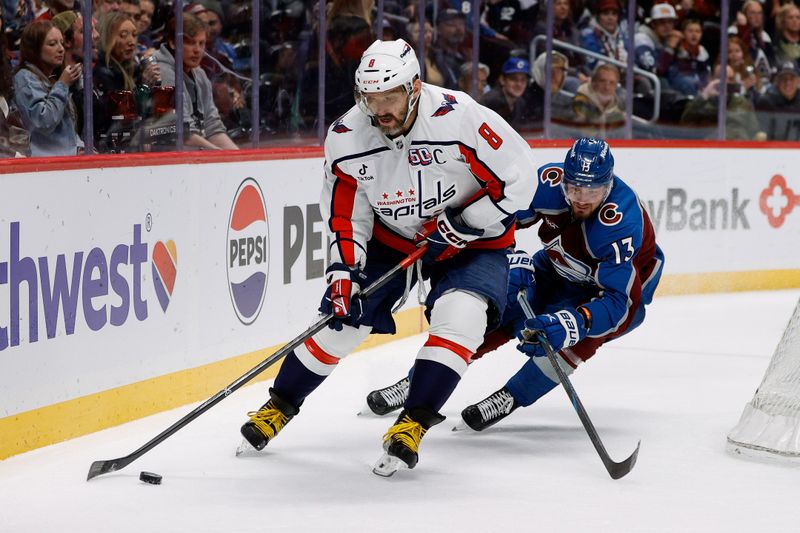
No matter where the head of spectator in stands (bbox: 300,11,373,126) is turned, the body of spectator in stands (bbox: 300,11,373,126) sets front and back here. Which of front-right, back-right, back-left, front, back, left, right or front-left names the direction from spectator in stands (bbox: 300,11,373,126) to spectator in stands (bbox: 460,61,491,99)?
left

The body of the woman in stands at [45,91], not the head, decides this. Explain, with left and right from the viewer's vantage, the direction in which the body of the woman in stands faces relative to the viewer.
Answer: facing to the right of the viewer

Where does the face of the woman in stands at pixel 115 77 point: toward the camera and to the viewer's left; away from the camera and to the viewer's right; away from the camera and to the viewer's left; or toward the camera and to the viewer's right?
toward the camera and to the viewer's right

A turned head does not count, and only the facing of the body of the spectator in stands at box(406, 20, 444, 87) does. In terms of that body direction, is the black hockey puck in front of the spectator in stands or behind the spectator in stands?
in front

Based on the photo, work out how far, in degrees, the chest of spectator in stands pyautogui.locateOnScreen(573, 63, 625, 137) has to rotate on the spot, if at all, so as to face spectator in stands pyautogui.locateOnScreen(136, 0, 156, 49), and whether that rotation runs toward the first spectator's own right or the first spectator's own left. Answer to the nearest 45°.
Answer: approximately 45° to the first spectator's own right

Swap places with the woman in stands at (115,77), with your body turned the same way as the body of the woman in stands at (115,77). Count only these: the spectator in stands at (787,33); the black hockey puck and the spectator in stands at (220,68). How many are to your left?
2

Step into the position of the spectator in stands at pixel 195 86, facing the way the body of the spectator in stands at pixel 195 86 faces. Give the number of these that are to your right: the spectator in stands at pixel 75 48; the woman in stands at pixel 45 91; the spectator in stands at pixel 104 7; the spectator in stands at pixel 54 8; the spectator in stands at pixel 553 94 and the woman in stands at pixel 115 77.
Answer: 5

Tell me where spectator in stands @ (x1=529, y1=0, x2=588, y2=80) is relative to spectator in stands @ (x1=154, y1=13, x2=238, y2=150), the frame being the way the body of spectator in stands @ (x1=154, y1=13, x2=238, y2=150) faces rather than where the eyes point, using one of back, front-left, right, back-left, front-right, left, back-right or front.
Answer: left

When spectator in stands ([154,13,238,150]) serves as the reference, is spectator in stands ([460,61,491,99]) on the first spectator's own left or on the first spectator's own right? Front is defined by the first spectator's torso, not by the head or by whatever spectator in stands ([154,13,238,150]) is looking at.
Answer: on the first spectator's own left

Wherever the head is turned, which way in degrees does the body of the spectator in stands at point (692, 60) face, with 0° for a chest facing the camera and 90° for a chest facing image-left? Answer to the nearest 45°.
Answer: approximately 0°
